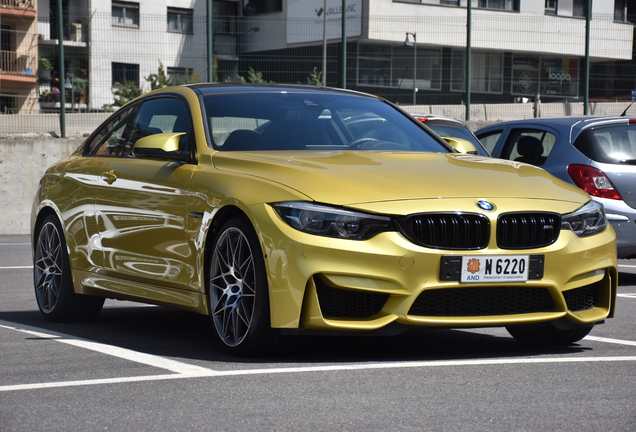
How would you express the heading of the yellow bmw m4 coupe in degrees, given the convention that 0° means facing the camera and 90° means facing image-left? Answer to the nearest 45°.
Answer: approximately 315°

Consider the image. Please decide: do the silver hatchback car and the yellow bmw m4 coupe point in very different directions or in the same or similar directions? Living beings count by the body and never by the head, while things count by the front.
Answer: very different directions

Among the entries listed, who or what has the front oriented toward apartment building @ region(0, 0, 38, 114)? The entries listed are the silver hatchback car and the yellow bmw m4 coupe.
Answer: the silver hatchback car

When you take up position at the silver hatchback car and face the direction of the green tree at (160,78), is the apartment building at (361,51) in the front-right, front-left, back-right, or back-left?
front-right

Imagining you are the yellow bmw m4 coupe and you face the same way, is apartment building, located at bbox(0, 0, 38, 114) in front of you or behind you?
behind

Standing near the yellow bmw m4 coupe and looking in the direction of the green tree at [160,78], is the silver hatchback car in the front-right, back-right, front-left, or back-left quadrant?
front-right

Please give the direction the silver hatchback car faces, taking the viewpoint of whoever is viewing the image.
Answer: facing away from the viewer and to the left of the viewer

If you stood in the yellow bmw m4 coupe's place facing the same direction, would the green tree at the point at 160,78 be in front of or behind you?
behind

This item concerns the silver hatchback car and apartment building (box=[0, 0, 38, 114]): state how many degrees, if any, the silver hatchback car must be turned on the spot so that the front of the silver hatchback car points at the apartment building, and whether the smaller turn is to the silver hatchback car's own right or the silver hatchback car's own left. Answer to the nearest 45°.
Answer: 0° — it already faces it

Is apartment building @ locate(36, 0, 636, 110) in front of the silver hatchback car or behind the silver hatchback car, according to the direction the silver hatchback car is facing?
in front

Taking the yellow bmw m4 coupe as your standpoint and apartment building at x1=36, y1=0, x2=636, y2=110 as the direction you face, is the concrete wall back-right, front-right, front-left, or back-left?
front-left

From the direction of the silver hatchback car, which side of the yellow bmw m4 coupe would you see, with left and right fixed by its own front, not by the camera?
left

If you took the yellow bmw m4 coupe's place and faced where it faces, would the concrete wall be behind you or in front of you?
behind

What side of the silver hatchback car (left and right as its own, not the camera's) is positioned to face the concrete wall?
front
